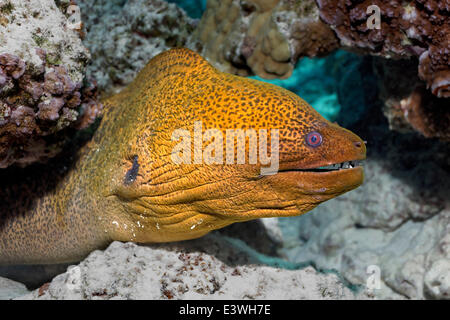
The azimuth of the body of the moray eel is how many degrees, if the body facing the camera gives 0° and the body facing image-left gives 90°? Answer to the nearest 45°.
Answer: approximately 270°

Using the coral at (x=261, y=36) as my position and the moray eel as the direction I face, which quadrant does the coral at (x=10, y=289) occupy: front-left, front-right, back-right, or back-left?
front-right

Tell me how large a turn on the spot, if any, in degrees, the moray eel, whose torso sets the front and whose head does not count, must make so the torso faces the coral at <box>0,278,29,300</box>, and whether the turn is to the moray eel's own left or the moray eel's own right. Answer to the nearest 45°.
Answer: approximately 135° to the moray eel's own right
